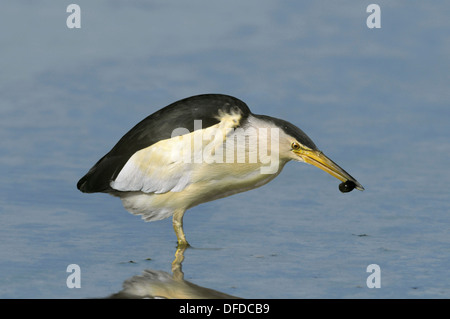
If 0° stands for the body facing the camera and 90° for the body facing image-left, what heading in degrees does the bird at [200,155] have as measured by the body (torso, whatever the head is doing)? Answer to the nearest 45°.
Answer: approximately 270°
